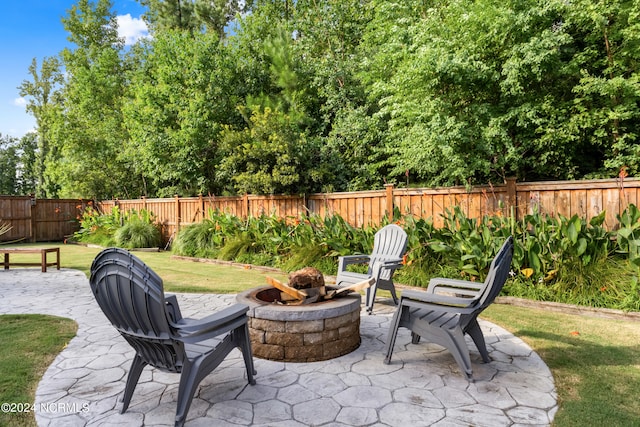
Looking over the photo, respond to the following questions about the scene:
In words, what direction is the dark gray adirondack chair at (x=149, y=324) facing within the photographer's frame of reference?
facing away from the viewer and to the right of the viewer

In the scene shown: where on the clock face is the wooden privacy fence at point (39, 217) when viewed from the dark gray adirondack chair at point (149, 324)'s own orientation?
The wooden privacy fence is roughly at 10 o'clock from the dark gray adirondack chair.

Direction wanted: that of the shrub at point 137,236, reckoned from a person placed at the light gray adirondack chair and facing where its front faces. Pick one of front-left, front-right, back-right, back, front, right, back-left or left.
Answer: right

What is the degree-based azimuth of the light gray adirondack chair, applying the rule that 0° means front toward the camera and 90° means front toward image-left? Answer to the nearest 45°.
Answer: approximately 45°

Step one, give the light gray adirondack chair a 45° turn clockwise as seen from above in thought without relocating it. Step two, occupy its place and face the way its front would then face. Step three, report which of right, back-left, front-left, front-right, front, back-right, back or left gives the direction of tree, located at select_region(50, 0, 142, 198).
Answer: front-right

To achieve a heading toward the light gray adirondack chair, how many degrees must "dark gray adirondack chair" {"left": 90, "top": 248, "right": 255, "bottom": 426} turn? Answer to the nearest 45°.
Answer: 0° — it already faces it

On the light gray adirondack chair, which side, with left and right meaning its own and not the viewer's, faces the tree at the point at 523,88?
back

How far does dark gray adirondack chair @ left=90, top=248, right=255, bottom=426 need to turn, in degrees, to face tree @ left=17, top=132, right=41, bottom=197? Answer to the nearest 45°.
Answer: approximately 45° to its left

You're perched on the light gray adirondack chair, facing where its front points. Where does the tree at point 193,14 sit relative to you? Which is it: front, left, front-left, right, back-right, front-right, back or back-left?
right

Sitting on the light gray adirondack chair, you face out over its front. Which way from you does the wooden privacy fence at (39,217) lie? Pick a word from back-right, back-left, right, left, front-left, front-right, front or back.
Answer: right

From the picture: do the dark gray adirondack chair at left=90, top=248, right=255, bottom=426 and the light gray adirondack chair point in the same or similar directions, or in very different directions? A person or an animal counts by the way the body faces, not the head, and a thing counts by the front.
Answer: very different directions

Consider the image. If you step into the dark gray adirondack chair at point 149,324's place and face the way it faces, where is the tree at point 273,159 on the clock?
The tree is roughly at 11 o'clock from the dark gray adirondack chair.

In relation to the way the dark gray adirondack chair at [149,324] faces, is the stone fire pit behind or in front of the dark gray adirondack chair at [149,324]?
in front

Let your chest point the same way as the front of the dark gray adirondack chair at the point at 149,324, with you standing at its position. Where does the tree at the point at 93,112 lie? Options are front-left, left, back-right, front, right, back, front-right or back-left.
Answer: front-left

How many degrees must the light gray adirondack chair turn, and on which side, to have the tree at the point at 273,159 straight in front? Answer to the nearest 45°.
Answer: approximately 90° to its right
